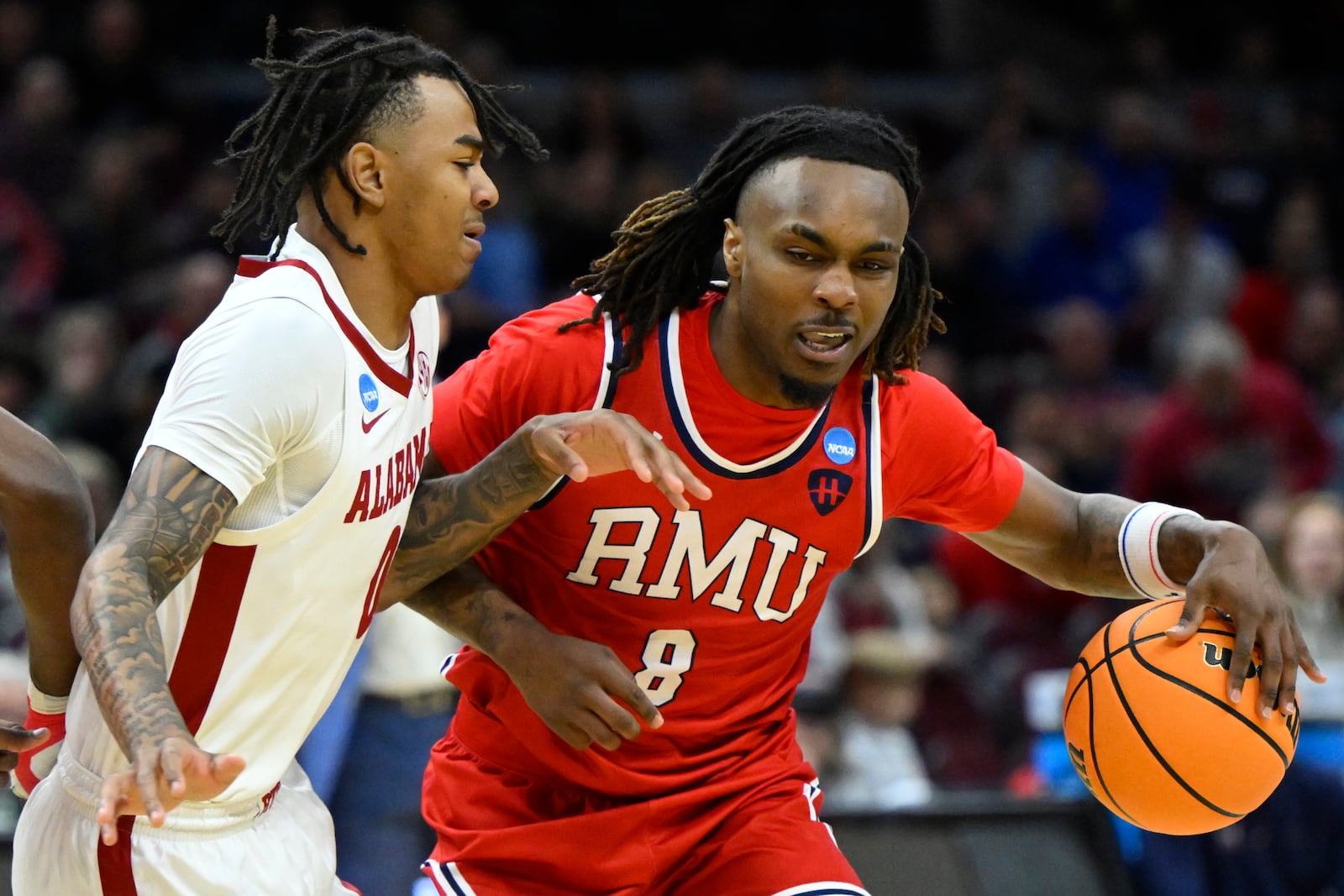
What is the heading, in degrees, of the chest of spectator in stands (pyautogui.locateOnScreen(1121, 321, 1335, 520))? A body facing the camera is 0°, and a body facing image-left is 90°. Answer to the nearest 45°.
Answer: approximately 0°

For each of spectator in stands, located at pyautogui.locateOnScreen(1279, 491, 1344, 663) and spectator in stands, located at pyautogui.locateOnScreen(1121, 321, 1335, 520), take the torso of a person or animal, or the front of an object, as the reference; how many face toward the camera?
2

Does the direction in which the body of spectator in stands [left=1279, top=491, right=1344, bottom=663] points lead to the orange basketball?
yes

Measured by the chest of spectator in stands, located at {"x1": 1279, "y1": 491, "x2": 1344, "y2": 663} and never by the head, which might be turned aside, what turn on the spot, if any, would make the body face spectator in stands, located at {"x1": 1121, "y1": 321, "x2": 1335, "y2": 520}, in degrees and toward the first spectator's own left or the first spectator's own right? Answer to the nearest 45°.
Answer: approximately 135° to the first spectator's own right

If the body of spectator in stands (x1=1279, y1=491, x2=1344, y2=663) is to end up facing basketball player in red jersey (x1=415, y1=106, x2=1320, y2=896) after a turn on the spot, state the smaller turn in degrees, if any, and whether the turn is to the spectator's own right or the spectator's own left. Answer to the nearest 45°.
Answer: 0° — they already face them

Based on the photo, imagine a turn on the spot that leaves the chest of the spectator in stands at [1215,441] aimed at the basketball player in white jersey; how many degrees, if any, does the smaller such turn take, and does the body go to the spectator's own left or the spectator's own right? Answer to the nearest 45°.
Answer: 0° — they already face them

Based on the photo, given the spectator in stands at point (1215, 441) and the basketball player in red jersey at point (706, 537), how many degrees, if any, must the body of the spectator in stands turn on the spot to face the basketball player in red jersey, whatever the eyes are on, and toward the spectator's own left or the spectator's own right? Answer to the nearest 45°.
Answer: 0° — they already face them

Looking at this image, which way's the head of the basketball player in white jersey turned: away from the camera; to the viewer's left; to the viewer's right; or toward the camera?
to the viewer's right
